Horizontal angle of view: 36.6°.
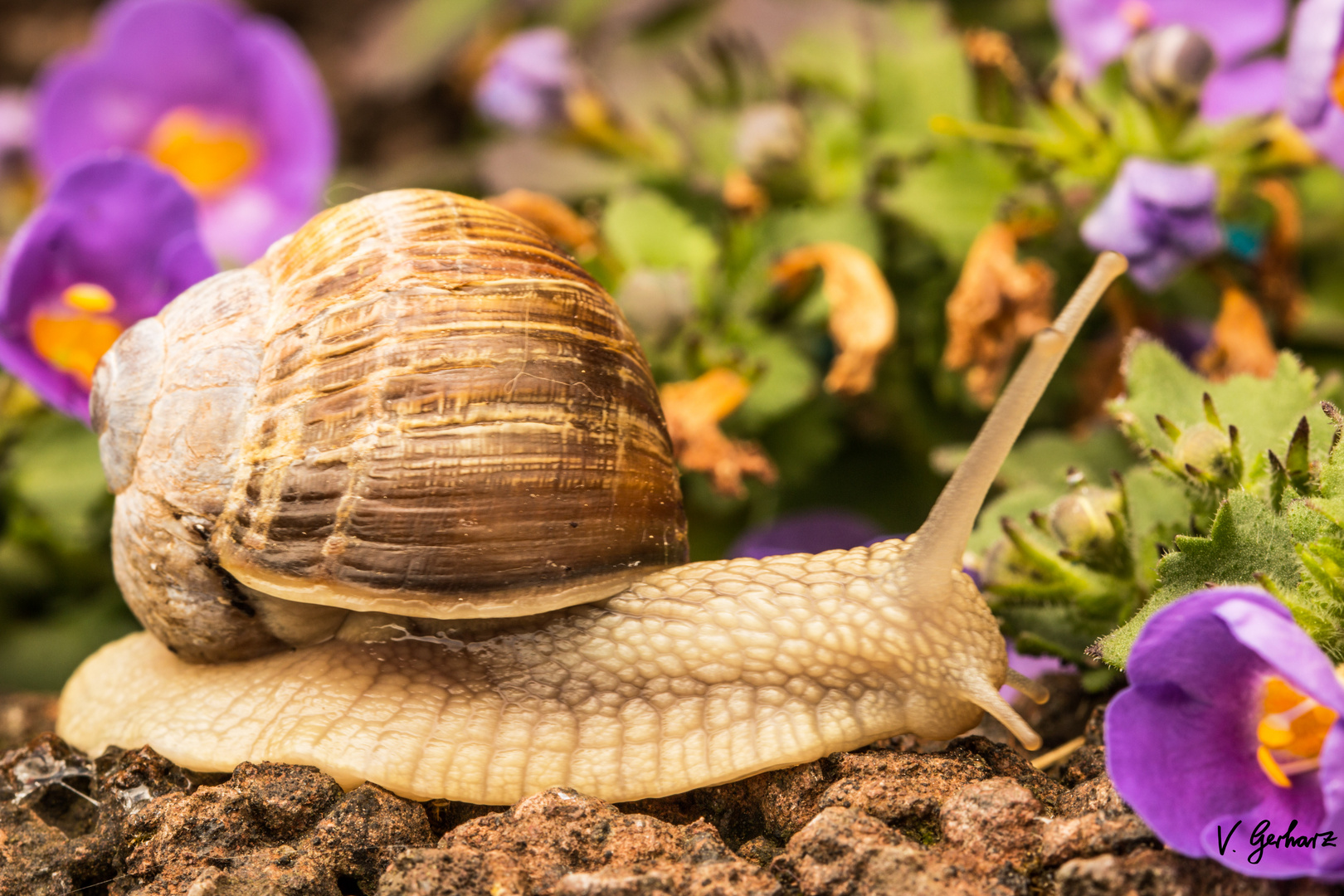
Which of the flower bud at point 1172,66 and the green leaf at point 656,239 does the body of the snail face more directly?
the flower bud

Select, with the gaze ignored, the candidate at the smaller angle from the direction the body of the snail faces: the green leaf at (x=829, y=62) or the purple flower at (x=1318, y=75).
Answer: the purple flower

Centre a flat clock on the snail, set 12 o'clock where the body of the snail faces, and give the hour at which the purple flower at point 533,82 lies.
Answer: The purple flower is roughly at 9 o'clock from the snail.

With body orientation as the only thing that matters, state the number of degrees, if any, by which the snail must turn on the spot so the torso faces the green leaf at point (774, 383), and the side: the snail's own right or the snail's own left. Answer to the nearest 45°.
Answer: approximately 45° to the snail's own left

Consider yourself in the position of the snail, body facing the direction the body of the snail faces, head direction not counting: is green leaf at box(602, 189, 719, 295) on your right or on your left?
on your left

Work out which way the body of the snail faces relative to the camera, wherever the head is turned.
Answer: to the viewer's right

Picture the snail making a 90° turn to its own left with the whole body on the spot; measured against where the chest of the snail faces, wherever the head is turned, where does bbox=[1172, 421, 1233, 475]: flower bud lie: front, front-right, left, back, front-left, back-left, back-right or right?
right

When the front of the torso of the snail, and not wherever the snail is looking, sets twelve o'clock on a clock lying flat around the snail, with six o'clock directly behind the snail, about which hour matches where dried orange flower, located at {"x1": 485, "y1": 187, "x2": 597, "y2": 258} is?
The dried orange flower is roughly at 9 o'clock from the snail.

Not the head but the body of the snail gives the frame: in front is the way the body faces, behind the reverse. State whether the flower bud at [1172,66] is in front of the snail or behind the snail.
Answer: in front

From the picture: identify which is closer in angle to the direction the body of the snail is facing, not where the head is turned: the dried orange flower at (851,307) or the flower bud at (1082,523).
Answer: the flower bud

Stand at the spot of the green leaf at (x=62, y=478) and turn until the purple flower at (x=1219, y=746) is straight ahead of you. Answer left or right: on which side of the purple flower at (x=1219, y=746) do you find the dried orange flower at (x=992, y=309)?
left

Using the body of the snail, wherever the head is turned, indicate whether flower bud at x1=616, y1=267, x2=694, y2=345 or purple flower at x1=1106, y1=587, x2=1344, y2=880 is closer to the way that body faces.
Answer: the purple flower

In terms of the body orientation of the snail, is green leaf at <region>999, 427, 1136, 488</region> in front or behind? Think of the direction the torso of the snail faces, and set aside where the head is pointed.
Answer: in front

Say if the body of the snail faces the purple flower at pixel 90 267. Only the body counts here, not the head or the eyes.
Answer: no

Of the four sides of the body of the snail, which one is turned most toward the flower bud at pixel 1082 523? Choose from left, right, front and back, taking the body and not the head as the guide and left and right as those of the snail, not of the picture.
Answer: front

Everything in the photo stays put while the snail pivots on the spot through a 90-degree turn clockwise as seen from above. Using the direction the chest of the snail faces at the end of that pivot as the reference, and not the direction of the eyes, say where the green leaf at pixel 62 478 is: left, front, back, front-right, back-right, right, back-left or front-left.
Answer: back-right

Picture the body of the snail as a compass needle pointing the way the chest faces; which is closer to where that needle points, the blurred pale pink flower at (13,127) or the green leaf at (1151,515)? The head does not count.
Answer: the green leaf

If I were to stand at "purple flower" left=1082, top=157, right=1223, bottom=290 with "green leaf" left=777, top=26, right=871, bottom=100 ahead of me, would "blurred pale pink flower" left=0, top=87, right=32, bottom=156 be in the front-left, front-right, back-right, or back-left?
front-left
